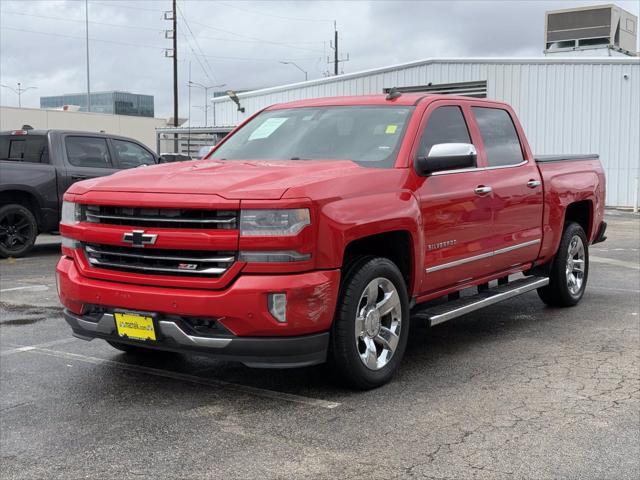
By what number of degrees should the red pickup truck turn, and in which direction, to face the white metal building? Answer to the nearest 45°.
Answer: approximately 135° to its right

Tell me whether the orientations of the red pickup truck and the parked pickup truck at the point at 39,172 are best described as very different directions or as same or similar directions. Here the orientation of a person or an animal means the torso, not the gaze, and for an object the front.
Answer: very different directions

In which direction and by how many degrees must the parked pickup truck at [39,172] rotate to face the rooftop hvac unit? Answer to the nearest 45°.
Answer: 0° — it already faces it

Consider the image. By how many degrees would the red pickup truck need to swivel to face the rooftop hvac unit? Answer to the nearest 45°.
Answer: approximately 135° to its right

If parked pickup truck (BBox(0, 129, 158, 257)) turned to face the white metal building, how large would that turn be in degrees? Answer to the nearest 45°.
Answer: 0° — it already faces it

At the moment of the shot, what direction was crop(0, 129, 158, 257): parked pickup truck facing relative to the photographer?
facing away from the viewer and to the right of the viewer

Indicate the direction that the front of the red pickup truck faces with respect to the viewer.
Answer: facing the viewer and to the left of the viewer

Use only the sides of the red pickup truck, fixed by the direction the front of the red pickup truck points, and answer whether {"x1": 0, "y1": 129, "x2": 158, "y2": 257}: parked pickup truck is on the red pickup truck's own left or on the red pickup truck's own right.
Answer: on the red pickup truck's own right
